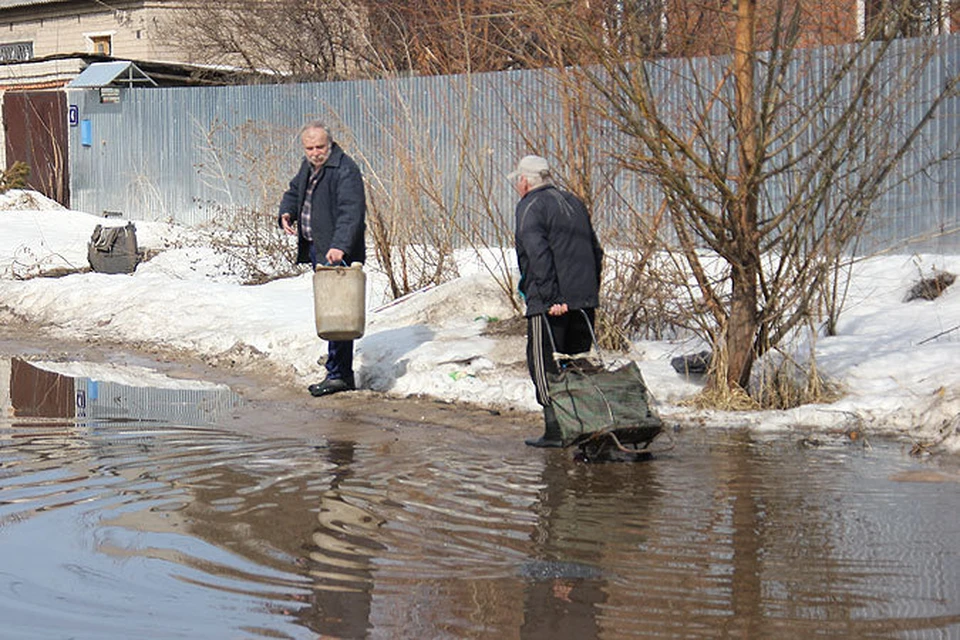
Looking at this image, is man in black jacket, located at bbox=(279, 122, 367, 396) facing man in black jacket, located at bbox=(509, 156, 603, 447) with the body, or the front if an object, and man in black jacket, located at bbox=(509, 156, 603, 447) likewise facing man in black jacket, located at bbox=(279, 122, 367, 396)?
no

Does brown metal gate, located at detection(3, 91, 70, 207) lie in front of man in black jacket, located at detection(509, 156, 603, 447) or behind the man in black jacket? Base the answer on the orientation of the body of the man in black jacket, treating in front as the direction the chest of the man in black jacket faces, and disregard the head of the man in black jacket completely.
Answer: in front

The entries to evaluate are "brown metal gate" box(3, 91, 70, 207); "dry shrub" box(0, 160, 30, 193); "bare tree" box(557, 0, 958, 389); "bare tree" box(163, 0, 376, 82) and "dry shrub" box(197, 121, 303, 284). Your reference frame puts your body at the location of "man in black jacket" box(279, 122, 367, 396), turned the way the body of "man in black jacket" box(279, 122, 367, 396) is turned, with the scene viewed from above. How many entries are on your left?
1

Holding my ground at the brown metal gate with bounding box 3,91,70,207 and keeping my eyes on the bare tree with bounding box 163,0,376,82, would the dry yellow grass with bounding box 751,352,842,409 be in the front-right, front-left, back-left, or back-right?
back-right

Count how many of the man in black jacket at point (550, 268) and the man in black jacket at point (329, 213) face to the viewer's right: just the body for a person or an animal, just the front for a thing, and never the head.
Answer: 0

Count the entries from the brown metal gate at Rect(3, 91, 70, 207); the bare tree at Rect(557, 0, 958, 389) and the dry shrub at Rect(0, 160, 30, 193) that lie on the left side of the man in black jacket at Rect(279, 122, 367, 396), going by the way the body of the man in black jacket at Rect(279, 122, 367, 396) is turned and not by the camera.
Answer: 1

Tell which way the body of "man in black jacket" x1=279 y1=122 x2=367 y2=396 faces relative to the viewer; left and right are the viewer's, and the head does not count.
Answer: facing the viewer and to the left of the viewer

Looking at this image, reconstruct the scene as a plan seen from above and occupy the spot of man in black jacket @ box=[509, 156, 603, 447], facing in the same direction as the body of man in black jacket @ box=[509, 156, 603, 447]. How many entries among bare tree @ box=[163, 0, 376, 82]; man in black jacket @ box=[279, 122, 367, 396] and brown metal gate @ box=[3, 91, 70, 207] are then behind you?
0

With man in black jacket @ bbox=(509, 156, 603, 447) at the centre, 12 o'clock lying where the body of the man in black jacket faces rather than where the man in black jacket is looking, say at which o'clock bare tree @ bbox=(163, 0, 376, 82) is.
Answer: The bare tree is roughly at 1 o'clock from the man in black jacket.

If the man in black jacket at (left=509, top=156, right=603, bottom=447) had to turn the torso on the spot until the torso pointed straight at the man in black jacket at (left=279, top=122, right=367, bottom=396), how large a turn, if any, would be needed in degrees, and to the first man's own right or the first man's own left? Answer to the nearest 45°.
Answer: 0° — they already face them

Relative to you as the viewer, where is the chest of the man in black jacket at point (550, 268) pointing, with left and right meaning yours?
facing away from the viewer and to the left of the viewer

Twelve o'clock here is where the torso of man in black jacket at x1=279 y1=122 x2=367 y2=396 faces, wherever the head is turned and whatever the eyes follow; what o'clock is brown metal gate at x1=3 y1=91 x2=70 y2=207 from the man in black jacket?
The brown metal gate is roughly at 4 o'clock from the man in black jacket.

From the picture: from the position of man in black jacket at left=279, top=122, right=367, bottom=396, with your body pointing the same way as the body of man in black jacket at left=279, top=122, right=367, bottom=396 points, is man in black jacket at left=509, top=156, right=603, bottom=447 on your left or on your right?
on your left

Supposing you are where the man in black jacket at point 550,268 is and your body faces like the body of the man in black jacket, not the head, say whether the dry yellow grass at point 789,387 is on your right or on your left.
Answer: on your right

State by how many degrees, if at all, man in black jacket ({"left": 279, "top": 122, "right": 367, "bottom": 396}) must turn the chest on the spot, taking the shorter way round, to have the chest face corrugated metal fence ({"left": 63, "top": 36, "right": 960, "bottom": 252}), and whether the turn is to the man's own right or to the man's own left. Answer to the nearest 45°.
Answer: approximately 135° to the man's own right
